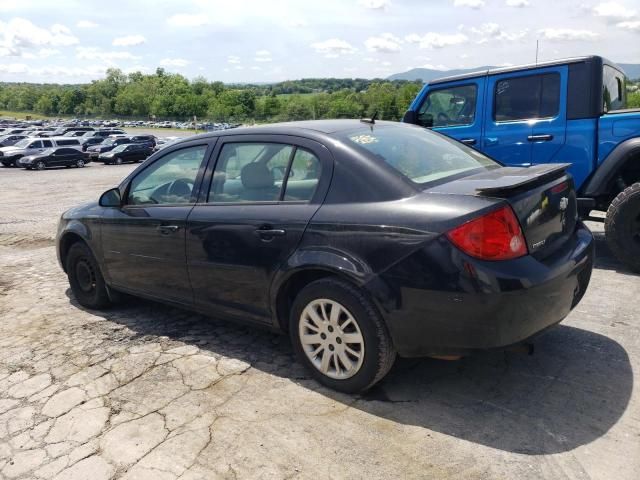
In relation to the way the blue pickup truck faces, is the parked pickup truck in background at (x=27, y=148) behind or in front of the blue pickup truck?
in front

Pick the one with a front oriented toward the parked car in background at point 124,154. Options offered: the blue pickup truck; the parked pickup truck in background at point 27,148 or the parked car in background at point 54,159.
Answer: the blue pickup truck

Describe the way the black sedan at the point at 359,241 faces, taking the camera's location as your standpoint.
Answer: facing away from the viewer and to the left of the viewer

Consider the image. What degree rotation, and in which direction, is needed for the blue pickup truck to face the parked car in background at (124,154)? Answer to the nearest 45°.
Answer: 0° — it already faces it

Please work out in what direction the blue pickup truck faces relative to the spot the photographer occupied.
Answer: facing away from the viewer and to the left of the viewer

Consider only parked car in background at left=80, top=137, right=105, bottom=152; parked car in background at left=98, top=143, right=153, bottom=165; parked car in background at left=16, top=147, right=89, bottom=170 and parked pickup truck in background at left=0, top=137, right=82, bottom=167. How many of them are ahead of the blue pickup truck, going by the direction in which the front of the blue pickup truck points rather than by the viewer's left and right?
4
